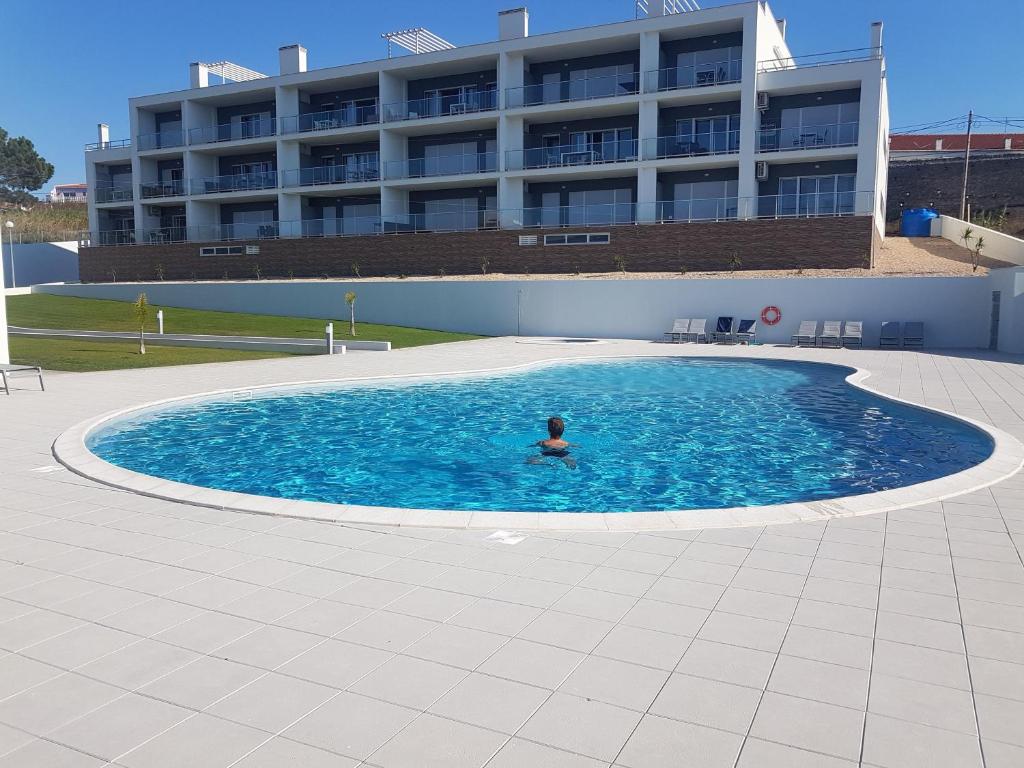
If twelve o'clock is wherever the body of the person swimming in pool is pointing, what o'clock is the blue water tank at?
The blue water tank is roughly at 1 o'clock from the person swimming in pool.

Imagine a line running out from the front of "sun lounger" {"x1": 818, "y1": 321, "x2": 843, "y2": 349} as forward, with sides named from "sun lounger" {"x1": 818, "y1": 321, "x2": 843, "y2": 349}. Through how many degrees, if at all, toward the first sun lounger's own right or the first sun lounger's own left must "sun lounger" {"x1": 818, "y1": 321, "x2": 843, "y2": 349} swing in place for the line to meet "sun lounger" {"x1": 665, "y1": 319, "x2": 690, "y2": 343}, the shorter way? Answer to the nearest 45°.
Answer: approximately 90° to the first sun lounger's own right

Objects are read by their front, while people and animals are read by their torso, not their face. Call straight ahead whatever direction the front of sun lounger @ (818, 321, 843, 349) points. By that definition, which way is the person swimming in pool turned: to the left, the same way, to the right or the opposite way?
the opposite way

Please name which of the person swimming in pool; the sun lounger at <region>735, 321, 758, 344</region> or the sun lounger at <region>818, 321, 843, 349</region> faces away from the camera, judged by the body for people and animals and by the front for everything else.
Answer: the person swimming in pool

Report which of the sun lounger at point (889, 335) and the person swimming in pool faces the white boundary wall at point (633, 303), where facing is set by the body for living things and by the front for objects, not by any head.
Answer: the person swimming in pool

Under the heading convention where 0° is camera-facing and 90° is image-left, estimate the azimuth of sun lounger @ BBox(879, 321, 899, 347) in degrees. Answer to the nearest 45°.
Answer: approximately 0°

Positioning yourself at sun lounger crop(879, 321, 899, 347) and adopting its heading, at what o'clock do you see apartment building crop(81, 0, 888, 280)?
The apartment building is roughly at 4 o'clock from the sun lounger.

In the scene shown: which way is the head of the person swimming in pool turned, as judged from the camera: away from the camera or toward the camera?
away from the camera

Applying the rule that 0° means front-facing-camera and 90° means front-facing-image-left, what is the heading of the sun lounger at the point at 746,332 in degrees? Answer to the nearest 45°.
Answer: approximately 0°

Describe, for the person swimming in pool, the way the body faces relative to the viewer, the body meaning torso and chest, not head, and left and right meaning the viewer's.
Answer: facing away from the viewer
